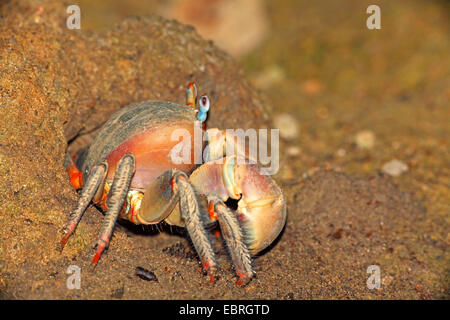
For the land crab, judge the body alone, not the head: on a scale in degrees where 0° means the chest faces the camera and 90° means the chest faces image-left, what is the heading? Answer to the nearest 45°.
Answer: approximately 270°

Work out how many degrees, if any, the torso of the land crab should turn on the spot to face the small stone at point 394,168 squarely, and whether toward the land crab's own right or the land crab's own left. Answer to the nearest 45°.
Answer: approximately 45° to the land crab's own left

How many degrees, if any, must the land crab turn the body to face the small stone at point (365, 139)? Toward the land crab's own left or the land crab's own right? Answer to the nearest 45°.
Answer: approximately 45° to the land crab's own left

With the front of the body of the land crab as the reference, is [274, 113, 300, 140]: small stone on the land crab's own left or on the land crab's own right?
on the land crab's own left

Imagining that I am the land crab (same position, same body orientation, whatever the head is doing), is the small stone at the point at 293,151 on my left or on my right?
on my left

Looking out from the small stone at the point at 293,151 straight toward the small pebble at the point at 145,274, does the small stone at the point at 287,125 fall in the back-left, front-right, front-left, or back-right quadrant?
back-right

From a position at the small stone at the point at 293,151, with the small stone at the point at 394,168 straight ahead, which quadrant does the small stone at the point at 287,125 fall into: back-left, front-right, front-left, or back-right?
back-left
